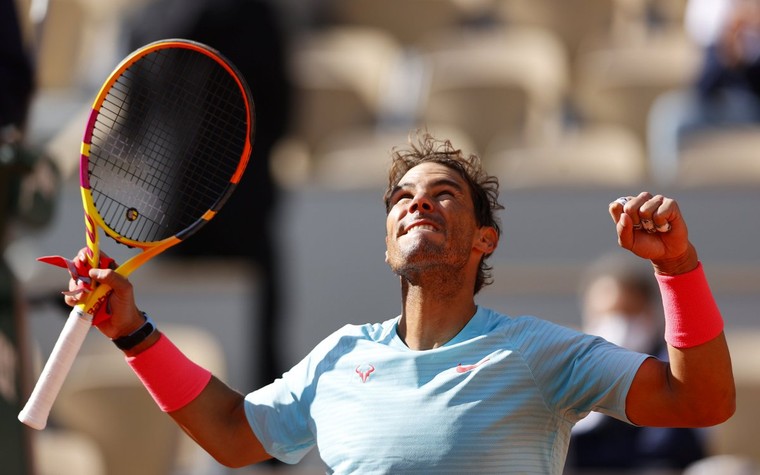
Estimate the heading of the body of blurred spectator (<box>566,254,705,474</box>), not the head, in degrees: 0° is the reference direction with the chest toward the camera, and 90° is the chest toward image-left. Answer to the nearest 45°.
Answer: approximately 45°

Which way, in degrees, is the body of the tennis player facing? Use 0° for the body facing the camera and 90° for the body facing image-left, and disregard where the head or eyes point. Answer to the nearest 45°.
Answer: approximately 0°

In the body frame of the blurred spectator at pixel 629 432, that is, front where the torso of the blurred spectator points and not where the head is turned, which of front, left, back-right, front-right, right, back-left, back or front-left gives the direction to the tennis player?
front-left
